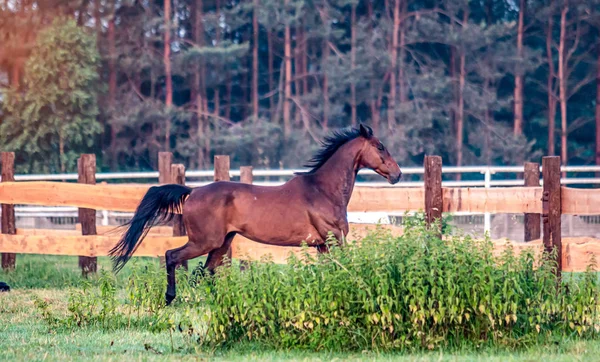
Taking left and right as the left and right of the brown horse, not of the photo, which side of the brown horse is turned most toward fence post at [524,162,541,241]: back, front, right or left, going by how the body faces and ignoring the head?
front

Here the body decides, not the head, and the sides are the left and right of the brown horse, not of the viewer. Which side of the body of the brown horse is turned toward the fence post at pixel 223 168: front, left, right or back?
left

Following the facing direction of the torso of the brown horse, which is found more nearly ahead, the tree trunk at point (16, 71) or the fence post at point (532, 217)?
the fence post

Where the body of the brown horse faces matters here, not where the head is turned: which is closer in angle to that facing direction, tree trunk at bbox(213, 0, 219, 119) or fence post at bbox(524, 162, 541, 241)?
the fence post

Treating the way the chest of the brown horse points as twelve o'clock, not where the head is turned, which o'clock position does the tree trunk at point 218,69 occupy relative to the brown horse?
The tree trunk is roughly at 9 o'clock from the brown horse.

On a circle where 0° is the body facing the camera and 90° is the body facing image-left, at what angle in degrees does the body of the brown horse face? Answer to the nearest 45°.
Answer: approximately 270°

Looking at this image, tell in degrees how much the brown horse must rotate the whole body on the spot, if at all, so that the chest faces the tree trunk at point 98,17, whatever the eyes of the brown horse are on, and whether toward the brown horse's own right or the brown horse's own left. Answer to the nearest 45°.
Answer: approximately 90° to the brown horse's own left

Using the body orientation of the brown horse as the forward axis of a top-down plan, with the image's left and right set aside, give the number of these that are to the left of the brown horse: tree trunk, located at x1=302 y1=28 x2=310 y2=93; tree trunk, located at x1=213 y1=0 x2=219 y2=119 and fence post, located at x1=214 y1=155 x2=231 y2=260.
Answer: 3

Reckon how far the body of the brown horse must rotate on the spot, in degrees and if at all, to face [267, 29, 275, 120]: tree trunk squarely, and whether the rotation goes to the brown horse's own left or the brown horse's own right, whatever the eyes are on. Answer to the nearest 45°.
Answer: approximately 90° to the brown horse's own left

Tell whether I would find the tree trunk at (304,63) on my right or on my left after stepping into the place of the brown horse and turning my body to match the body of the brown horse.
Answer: on my left
